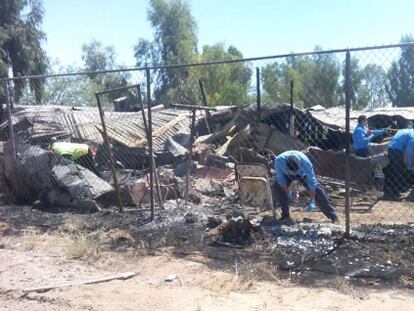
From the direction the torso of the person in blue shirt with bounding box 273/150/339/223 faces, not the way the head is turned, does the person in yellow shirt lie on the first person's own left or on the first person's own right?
on the first person's own right

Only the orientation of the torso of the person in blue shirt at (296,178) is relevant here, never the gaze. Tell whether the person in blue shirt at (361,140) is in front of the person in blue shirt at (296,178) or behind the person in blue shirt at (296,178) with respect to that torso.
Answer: behind
